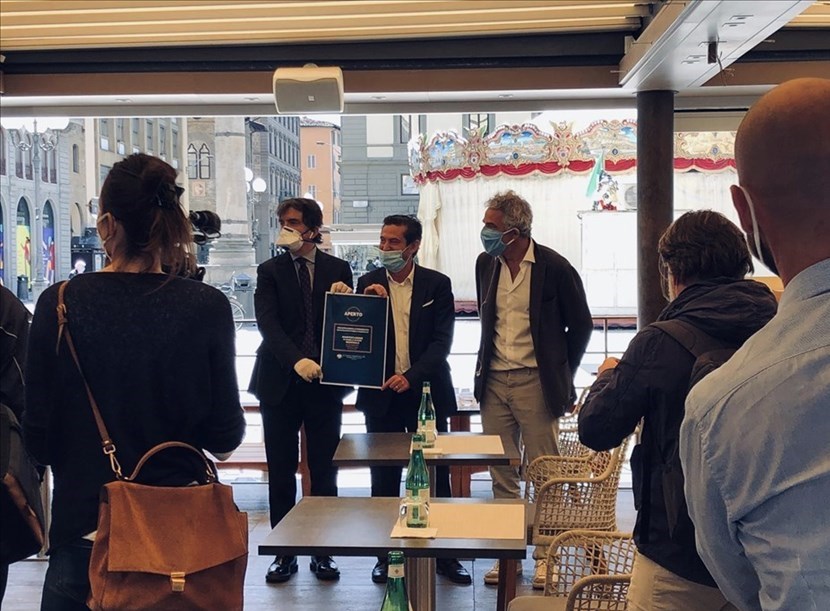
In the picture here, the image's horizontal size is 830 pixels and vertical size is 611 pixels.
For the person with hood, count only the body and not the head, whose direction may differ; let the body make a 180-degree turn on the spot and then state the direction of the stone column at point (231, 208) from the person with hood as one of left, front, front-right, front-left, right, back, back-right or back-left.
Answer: back

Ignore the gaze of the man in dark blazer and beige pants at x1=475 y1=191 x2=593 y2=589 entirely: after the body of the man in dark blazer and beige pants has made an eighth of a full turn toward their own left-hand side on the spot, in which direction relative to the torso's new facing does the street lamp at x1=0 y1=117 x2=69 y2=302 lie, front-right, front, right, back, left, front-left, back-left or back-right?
back-right

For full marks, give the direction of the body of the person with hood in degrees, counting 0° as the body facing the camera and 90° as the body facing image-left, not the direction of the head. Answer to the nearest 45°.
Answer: approximately 135°

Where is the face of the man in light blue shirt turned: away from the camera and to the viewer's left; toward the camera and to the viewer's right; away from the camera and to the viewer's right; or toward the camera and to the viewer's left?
away from the camera and to the viewer's left

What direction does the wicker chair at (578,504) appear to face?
to the viewer's left

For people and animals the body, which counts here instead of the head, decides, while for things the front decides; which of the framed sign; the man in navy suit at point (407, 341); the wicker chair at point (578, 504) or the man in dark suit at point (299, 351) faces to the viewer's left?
the wicker chair

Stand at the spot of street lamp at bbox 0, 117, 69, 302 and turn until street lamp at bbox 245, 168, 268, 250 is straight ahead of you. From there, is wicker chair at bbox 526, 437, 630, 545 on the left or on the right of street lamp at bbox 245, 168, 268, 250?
right

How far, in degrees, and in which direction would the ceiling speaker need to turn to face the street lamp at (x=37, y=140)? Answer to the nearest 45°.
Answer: approximately 135° to its right

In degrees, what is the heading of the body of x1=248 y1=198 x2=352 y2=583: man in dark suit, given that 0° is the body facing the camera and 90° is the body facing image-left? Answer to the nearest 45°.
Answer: approximately 0°

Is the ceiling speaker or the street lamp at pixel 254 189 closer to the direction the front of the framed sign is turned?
the ceiling speaker

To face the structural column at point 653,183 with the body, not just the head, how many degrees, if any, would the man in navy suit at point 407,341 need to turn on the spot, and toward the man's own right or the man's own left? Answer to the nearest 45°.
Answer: approximately 135° to the man's own left

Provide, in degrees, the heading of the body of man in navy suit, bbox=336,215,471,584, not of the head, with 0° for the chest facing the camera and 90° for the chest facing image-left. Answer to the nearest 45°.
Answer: approximately 0°

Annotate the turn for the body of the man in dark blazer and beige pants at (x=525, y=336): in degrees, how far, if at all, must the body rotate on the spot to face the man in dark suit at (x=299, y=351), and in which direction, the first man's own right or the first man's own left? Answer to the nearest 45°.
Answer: approximately 45° to the first man's own right

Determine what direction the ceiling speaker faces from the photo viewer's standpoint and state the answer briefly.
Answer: facing the viewer
